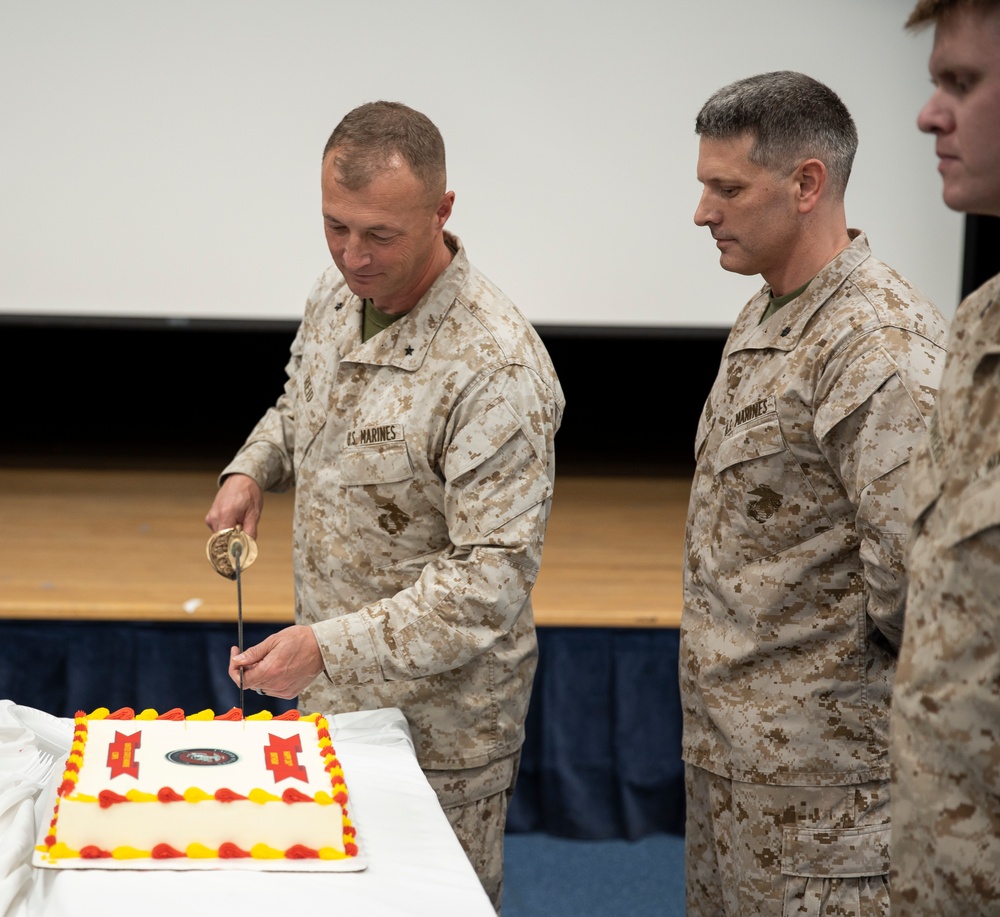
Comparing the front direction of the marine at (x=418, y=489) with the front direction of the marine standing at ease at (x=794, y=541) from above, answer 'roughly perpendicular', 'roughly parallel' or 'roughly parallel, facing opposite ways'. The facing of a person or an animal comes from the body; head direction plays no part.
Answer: roughly parallel

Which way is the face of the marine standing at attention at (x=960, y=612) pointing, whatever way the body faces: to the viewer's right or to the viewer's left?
to the viewer's left

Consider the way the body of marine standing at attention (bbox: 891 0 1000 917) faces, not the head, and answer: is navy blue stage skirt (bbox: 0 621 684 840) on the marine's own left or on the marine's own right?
on the marine's own right

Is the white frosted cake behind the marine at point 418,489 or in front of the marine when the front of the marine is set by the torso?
in front

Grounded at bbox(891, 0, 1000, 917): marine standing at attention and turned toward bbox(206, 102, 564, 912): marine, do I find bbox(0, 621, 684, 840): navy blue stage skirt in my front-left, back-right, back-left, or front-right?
front-right

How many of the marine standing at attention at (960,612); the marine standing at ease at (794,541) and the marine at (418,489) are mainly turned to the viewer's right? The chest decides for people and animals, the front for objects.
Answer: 0

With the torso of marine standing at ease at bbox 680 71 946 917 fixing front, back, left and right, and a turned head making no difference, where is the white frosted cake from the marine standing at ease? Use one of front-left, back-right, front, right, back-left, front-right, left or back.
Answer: front

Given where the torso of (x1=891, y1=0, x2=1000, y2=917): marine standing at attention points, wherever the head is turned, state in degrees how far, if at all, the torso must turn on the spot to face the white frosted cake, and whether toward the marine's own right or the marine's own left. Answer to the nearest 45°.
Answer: approximately 45° to the marine's own right

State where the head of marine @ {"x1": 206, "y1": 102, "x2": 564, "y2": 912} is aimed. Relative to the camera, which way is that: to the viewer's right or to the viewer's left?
to the viewer's left

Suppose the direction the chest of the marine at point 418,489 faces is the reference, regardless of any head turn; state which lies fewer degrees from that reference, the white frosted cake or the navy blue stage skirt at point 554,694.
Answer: the white frosted cake

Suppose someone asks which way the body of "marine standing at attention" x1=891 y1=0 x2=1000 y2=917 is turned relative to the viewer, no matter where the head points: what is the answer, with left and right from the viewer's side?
facing the viewer and to the left of the viewer

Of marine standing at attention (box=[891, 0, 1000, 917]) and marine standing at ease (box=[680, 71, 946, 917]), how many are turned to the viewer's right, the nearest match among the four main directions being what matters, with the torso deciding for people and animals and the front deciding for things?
0

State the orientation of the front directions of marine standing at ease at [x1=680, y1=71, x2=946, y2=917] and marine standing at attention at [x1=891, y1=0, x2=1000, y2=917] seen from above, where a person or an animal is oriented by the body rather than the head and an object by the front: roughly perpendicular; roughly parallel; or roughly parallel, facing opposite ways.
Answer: roughly parallel
